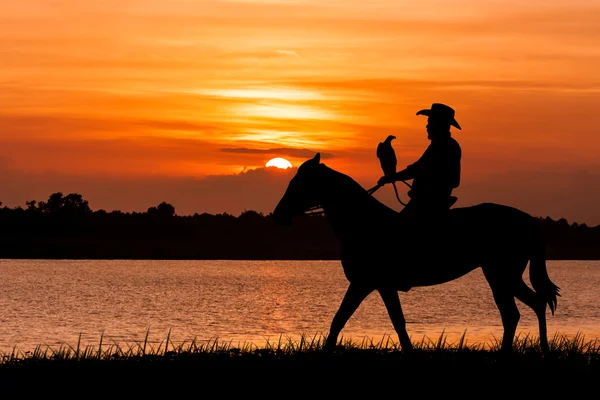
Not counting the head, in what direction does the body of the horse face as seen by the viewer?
to the viewer's left

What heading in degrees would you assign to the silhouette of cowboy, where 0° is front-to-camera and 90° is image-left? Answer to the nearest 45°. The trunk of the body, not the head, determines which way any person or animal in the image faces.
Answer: approximately 90°
